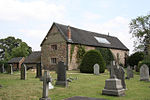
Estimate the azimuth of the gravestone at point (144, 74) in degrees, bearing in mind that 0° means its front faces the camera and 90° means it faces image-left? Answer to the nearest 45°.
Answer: approximately 0°

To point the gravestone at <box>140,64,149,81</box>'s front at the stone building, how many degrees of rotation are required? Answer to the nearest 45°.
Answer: approximately 135° to its right

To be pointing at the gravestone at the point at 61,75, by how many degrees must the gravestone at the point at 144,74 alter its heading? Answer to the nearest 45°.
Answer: approximately 45° to its right

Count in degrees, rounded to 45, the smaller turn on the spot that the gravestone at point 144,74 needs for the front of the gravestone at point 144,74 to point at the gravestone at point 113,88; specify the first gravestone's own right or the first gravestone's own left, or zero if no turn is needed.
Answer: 0° — it already faces it

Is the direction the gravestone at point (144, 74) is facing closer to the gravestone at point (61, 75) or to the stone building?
the gravestone
